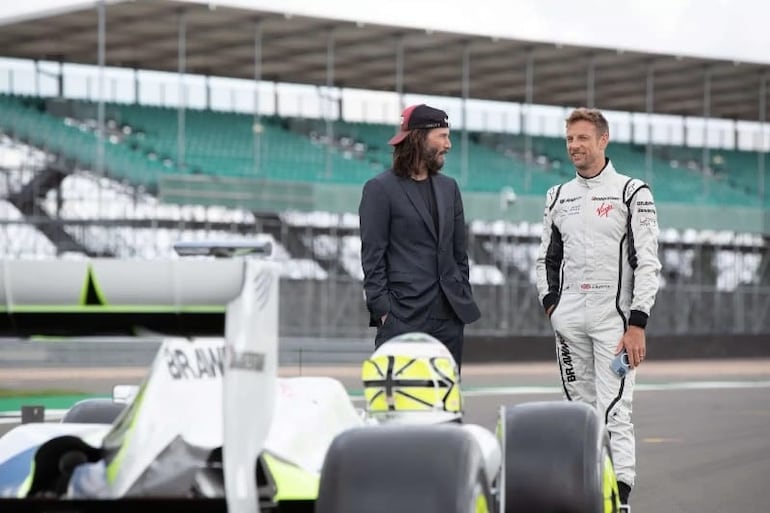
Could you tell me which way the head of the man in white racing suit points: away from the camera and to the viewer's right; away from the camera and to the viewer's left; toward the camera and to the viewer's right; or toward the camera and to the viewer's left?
toward the camera and to the viewer's left

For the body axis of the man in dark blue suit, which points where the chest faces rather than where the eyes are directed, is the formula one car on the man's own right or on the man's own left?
on the man's own right

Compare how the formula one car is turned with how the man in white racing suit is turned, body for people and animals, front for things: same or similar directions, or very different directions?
very different directions

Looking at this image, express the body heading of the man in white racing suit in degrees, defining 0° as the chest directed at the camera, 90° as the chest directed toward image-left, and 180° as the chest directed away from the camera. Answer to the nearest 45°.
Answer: approximately 45°

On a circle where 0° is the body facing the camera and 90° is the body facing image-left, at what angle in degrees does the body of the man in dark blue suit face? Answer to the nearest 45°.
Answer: approximately 315°

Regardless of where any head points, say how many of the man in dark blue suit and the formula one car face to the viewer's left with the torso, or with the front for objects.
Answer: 0

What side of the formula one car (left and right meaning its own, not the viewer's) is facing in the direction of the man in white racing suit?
front

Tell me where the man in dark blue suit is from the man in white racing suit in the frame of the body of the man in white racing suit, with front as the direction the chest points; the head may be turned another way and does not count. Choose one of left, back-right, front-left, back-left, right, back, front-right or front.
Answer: right

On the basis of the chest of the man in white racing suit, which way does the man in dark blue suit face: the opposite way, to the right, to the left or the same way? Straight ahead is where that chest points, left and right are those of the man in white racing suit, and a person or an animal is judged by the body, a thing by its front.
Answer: to the left

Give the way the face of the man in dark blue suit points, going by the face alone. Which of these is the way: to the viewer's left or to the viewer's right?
to the viewer's right

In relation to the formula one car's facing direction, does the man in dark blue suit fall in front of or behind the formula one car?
in front

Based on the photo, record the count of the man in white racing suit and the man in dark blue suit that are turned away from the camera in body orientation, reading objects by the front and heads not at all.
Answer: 0
